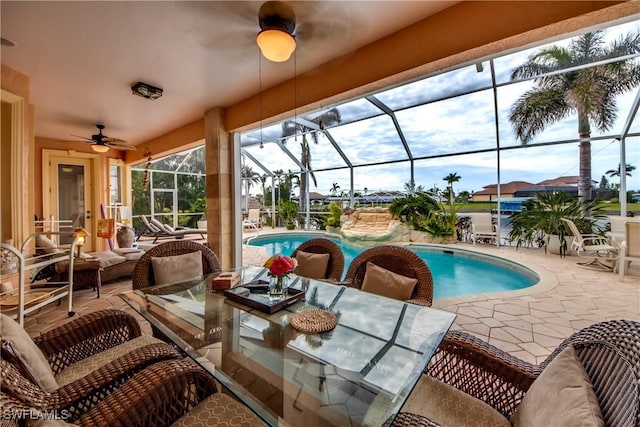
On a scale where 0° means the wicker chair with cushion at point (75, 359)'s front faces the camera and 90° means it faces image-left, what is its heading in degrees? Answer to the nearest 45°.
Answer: approximately 225°

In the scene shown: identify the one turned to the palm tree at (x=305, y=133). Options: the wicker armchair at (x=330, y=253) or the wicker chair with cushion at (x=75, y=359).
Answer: the wicker chair with cushion

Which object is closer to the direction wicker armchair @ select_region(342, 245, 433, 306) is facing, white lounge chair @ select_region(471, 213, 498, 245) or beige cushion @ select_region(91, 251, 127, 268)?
the beige cushion

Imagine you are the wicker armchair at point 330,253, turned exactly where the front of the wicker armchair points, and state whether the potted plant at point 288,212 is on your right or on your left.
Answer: on your right

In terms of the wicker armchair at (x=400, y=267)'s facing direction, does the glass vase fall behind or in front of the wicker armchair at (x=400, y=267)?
in front

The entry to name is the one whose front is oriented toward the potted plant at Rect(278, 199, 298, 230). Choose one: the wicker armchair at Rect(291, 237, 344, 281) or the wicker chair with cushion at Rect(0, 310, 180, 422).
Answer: the wicker chair with cushion

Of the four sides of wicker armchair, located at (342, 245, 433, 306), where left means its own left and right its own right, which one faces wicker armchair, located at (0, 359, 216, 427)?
front

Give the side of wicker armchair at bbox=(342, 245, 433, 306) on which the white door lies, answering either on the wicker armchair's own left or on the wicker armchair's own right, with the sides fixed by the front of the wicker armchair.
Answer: on the wicker armchair's own right

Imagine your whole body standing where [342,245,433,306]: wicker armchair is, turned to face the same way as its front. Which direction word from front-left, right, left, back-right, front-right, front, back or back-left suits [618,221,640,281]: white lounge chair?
back

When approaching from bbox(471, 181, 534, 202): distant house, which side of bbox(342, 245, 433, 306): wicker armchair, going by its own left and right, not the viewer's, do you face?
back

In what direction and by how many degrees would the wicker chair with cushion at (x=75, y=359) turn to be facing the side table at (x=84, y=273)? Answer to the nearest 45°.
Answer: approximately 45° to its left

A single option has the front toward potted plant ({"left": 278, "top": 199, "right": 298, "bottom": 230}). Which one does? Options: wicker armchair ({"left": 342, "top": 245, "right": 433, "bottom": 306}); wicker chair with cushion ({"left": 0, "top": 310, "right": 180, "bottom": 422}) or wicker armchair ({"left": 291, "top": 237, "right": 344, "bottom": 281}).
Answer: the wicker chair with cushion

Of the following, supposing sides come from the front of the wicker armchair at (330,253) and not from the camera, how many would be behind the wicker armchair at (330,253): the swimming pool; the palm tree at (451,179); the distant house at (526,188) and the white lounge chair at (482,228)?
4

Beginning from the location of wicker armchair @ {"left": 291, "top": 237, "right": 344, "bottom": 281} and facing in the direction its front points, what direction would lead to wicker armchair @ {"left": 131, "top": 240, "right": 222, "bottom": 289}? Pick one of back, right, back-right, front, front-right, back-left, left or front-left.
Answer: front-right

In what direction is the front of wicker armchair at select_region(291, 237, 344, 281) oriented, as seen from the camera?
facing the viewer and to the left of the viewer
